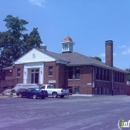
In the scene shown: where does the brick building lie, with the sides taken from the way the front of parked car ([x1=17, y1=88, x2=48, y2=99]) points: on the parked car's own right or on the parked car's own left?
on the parked car's own right

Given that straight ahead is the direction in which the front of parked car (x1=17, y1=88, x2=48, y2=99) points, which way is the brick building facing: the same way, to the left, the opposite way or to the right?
to the left

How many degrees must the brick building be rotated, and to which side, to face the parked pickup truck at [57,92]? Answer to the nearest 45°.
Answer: approximately 45° to its left

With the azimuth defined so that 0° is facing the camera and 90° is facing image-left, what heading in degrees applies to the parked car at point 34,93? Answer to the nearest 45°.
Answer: approximately 135°

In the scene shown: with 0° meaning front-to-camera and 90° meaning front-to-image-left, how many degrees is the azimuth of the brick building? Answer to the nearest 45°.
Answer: approximately 45°

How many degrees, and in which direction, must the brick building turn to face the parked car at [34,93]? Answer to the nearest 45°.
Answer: approximately 45° to its left
